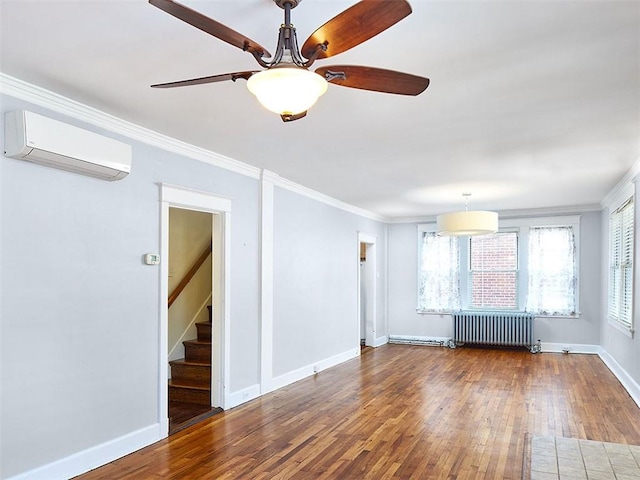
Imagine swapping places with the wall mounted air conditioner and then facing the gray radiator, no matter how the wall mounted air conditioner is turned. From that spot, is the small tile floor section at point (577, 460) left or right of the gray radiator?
right

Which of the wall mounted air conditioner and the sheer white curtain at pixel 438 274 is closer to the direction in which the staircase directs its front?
the wall mounted air conditioner

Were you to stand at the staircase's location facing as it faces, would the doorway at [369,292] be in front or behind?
behind

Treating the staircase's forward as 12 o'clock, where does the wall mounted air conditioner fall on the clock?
The wall mounted air conditioner is roughly at 11 o'clock from the staircase.

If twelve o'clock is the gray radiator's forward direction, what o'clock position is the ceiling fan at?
The ceiling fan is roughly at 12 o'clock from the gray radiator.

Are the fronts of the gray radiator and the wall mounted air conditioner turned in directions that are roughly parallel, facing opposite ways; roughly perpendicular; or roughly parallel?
roughly perpendicular

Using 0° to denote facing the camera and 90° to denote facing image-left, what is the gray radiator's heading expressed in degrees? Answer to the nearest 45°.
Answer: approximately 0°

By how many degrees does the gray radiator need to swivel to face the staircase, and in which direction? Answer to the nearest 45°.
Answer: approximately 45° to its right

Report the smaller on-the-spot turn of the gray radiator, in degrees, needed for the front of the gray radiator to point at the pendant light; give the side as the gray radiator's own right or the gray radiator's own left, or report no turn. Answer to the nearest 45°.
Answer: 0° — it already faces it

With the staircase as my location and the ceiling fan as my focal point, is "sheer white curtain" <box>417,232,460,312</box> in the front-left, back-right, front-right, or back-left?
back-left

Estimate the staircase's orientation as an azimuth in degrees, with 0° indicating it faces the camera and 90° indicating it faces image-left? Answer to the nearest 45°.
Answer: approximately 45°

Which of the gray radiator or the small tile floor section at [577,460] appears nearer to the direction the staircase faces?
the small tile floor section
